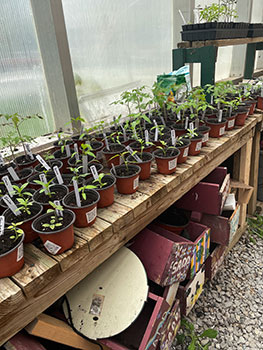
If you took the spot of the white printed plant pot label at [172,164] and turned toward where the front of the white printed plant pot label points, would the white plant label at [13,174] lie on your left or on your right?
on your right

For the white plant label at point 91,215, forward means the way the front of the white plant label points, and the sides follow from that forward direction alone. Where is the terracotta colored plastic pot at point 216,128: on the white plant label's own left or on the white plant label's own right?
on the white plant label's own left

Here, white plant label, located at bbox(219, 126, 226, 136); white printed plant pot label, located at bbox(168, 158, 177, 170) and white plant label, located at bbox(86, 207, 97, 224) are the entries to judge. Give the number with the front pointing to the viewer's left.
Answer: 0

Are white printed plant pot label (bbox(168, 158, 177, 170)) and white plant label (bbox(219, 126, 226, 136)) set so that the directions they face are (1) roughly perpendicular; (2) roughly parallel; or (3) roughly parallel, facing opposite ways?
roughly parallel

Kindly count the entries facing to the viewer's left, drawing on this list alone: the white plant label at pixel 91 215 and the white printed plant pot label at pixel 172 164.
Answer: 0

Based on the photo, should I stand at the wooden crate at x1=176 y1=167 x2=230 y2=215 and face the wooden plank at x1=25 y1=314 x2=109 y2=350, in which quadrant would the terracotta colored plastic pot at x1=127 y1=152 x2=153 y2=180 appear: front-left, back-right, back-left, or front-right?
front-right

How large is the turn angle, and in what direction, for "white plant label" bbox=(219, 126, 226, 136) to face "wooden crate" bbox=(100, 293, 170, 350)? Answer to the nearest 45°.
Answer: approximately 45° to its right

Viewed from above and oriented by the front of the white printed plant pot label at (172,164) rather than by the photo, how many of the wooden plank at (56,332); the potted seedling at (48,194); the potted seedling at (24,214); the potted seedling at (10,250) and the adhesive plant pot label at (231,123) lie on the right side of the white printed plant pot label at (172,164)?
4

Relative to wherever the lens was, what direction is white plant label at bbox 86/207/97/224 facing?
facing the viewer and to the right of the viewer

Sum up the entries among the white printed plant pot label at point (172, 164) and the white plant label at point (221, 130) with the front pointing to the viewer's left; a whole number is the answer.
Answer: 0
